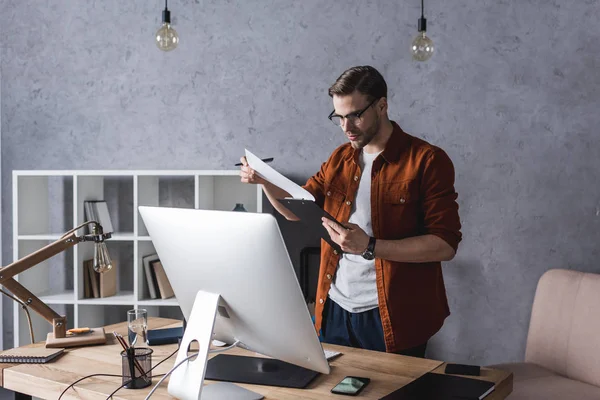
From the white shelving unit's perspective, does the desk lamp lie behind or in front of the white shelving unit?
in front

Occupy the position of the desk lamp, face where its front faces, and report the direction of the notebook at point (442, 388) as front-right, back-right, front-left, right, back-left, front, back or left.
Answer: front-right

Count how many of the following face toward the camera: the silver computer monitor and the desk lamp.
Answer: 0

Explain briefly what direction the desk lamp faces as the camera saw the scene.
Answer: facing to the right of the viewer

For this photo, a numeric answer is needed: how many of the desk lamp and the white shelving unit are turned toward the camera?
1

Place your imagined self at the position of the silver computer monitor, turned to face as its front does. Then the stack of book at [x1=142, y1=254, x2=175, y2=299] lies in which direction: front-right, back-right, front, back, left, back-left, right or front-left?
front-left

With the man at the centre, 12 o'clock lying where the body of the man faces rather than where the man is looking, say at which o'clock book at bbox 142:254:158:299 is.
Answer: The book is roughly at 3 o'clock from the man.

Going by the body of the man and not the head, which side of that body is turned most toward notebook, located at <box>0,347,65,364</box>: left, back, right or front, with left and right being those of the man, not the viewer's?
front

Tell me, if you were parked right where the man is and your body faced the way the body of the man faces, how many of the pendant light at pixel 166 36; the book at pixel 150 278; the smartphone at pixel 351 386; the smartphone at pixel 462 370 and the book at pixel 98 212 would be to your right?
3

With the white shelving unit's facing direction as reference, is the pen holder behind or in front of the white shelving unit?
in front

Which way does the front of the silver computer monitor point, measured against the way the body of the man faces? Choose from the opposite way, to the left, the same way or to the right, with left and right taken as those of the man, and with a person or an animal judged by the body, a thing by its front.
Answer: the opposite way

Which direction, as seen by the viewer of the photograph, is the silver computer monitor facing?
facing away from the viewer and to the right of the viewer

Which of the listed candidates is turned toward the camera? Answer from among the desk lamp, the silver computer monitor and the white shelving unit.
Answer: the white shelving unit
